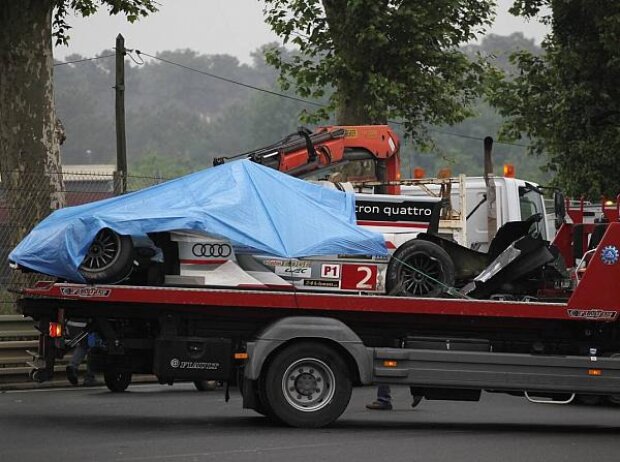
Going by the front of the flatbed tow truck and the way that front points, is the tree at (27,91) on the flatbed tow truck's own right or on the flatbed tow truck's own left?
on the flatbed tow truck's own left

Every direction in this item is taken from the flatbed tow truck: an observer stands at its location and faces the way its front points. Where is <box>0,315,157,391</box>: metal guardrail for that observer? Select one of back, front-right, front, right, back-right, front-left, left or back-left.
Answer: back-left

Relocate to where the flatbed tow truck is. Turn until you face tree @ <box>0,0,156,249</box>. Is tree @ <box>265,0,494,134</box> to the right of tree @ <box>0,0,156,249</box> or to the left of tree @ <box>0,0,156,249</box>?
right

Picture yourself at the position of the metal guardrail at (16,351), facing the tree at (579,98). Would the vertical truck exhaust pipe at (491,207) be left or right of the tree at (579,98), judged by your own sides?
right

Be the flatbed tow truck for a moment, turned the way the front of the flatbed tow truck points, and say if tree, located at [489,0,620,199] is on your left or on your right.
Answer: on your left

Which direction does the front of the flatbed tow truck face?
to the viewer's right

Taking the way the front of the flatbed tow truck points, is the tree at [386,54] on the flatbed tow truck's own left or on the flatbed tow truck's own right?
on the flatbed tow truck's own left

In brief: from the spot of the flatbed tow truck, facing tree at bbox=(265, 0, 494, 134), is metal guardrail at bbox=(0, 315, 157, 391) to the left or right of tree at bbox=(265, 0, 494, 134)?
left
